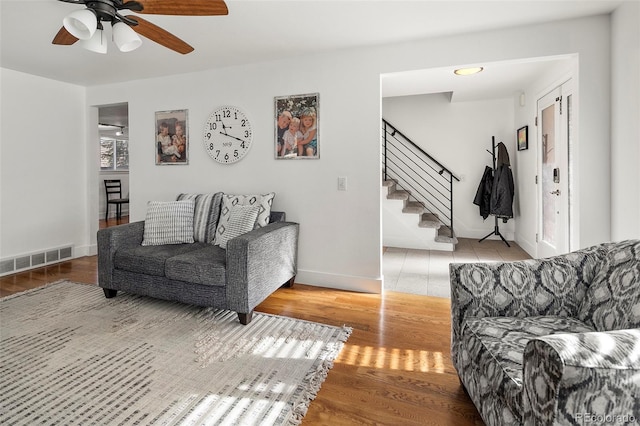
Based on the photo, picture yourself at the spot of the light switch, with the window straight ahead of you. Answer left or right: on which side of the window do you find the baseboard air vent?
left

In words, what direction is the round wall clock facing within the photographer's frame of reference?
facing the viewer and to the left of the viewer

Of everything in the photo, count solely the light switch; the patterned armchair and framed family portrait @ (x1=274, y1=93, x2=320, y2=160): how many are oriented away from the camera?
0

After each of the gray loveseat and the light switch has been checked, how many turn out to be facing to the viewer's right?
0

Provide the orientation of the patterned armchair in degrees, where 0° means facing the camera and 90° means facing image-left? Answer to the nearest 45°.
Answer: approximately 45°

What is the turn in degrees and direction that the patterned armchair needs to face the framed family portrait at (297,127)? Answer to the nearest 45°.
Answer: approximately 90° to its right

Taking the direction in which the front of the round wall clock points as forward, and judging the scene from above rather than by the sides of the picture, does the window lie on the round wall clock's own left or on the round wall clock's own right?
on the round wall clock's own right

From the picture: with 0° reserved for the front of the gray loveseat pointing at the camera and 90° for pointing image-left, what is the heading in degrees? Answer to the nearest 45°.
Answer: approximately 45°

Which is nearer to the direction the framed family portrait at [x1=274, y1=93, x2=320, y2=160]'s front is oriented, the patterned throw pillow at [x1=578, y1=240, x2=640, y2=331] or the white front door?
the patterned throw pillow

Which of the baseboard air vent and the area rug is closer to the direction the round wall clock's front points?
the area rug

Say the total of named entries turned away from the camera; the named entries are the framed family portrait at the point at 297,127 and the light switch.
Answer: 0
